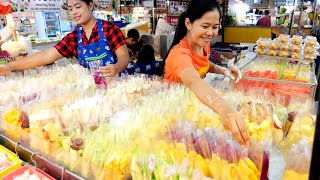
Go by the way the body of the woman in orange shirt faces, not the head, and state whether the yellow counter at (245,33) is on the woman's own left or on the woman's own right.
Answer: on the woman's own left

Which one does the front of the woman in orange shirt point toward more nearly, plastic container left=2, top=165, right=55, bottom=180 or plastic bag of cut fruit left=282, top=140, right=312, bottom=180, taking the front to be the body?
the plastic bag of cut fruit

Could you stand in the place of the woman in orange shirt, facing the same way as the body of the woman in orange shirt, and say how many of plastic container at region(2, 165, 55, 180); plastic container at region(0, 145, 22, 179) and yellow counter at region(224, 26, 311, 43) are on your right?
2

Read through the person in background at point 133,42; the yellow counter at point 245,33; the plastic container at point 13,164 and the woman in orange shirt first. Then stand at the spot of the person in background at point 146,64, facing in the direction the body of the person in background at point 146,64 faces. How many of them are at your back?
2

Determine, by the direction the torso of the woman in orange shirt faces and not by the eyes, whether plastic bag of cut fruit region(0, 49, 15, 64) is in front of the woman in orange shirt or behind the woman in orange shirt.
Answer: behind

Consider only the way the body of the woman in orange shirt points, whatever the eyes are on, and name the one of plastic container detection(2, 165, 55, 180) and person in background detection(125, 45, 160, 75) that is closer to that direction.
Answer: the plastic container

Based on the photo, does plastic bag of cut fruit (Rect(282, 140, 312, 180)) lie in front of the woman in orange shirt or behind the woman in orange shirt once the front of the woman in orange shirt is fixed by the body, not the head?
in front

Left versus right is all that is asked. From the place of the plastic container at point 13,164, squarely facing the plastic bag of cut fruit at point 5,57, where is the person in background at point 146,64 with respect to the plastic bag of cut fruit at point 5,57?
right

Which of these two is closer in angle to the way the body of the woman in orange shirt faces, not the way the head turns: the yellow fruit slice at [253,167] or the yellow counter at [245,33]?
the yellow fruit slice
